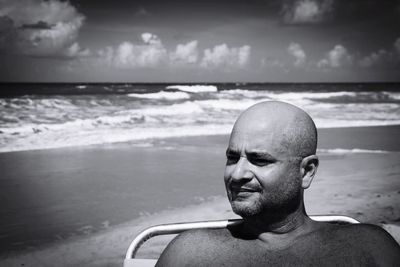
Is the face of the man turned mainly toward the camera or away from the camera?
toward the camera

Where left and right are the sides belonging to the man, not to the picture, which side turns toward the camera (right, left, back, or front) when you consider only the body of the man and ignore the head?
front
